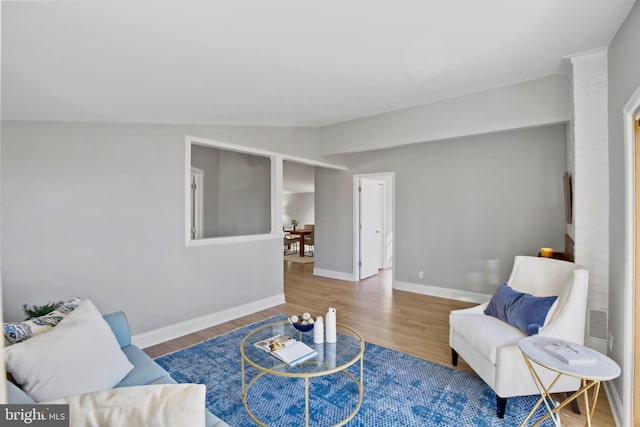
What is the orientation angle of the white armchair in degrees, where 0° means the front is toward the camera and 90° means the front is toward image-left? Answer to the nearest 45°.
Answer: approximately 45°

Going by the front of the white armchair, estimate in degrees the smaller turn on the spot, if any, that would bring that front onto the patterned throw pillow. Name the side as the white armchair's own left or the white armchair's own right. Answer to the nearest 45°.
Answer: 0° — it already faces it

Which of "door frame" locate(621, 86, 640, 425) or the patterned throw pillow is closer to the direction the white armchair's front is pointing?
the patterned throw pillow

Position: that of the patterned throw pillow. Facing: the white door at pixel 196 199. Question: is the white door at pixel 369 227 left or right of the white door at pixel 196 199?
right

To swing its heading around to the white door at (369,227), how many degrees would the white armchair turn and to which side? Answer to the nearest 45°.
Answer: approximately 90° to its right

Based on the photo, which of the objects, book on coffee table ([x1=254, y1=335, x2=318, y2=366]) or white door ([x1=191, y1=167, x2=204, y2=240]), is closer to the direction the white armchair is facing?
the book on coffee table

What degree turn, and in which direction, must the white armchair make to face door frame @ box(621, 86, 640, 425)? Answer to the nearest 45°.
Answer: approximately 135° to its left

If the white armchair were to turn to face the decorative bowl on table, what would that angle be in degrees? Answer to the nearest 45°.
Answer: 0° — it already faces it

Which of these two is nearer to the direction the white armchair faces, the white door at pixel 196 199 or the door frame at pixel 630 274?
the white door

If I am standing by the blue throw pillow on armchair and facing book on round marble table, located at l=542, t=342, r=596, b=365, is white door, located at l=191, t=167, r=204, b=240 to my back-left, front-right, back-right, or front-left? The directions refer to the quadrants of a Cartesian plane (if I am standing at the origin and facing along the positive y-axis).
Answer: back-right
